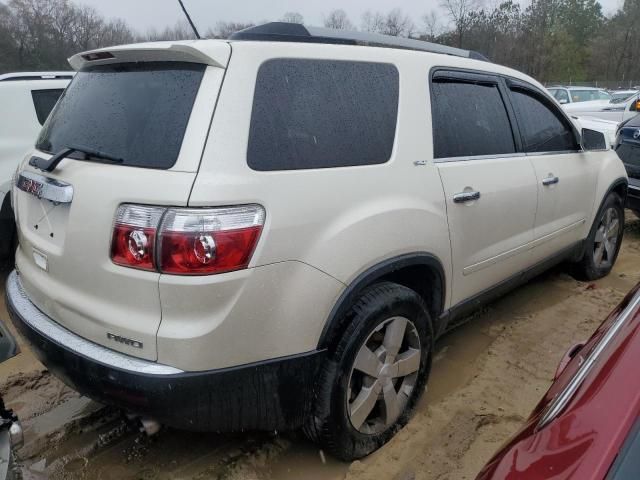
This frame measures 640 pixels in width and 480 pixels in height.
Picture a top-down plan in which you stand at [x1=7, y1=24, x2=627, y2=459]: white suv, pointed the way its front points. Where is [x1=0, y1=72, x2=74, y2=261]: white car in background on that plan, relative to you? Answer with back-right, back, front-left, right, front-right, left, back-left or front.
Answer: left

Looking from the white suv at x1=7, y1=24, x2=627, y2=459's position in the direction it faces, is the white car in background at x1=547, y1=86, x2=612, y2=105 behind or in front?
in front

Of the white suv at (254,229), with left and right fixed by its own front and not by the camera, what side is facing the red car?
right

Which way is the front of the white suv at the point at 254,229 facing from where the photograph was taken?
facing away from the viewer and to the right of the viewer

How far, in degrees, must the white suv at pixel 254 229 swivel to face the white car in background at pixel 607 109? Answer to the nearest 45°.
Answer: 0° — it already faces it
